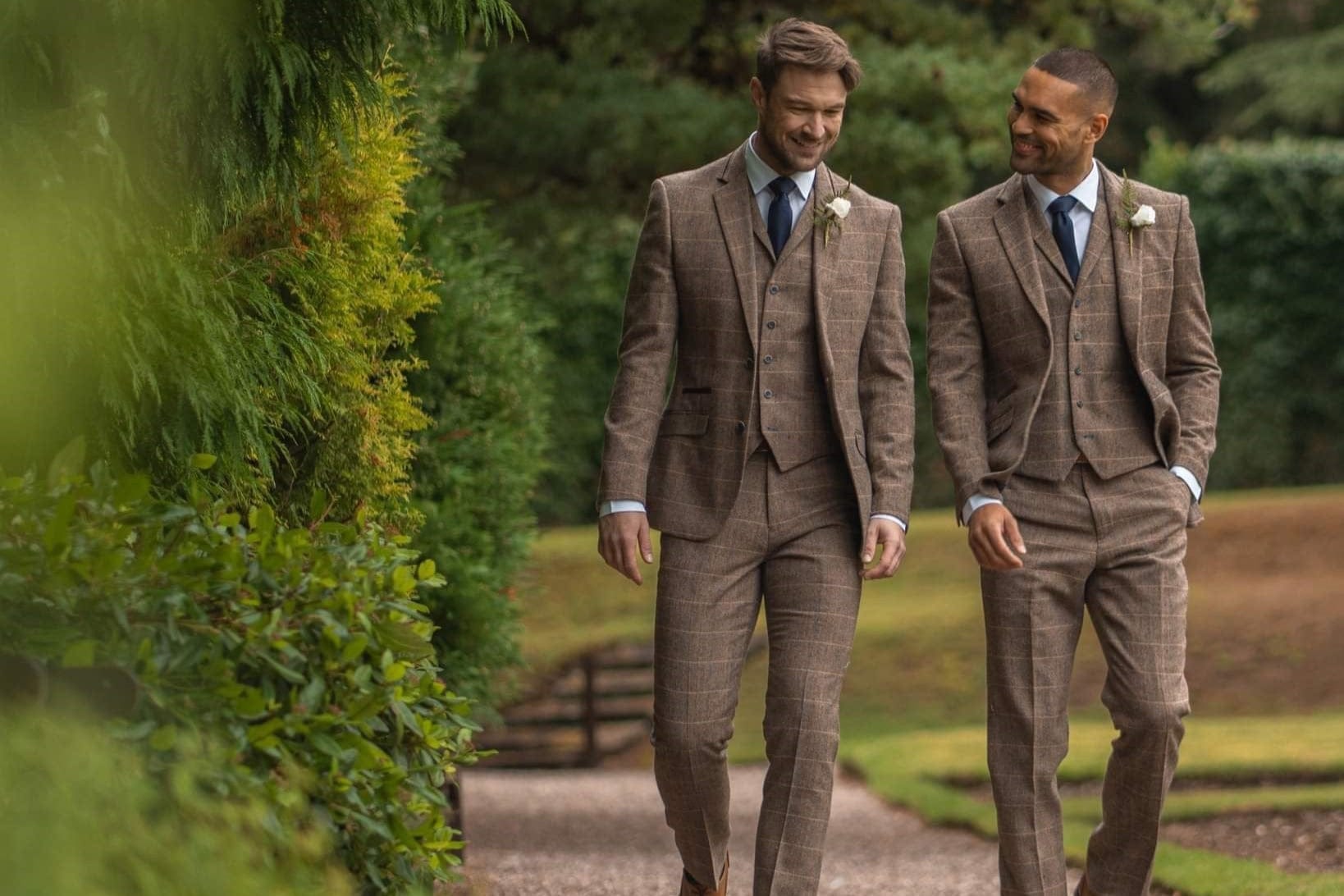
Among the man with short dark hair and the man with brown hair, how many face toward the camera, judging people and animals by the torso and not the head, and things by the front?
2

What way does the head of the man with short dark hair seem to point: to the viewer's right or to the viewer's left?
to the viewer's left

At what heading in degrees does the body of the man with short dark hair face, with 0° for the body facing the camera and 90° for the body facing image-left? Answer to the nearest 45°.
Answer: approximately 0°

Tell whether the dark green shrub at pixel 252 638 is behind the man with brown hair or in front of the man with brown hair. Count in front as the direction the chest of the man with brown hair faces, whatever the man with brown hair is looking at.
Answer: in front

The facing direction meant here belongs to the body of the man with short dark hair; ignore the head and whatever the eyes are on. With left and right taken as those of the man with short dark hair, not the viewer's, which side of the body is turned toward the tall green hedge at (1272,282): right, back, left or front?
back

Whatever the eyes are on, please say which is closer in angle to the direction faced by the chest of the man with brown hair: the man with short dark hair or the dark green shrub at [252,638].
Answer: the dark green shrub

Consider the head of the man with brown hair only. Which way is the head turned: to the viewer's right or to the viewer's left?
to the viewer's right

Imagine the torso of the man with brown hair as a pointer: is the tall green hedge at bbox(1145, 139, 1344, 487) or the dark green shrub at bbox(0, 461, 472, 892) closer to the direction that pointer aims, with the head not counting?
the dark green shrub

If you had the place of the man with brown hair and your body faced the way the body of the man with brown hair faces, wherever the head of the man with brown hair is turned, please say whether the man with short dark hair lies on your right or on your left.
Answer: on your left

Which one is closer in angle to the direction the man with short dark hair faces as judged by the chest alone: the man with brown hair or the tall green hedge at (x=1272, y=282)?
the man with brown hair

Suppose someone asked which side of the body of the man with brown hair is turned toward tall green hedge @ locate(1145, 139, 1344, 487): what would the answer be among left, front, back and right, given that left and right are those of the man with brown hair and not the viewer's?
back

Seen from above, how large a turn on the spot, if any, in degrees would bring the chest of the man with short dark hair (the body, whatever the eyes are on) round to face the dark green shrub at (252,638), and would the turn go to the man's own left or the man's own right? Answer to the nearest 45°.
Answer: approximately 45° to the man's own right

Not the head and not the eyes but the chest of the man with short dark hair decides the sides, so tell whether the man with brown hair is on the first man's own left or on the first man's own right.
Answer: on the first man's own right
